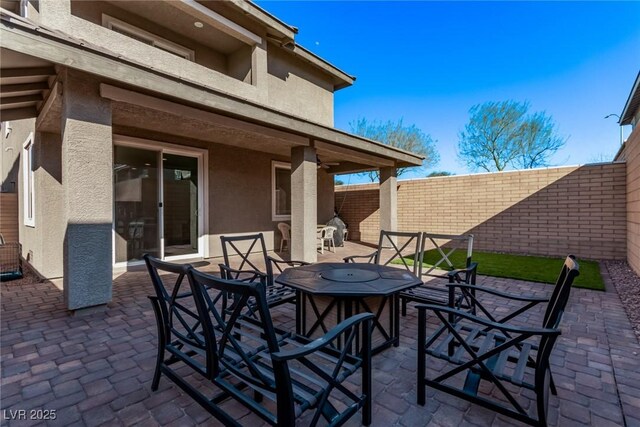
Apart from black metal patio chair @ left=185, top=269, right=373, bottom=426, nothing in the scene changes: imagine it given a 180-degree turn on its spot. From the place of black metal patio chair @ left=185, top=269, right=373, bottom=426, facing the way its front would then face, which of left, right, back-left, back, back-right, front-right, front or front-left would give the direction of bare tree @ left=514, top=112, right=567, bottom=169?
back

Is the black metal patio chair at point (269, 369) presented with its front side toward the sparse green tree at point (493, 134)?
yes

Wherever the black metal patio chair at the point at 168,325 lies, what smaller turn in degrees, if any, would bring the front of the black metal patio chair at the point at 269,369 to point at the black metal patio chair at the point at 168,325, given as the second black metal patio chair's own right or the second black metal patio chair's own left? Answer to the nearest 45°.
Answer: approximately 90° to the second black metal patio chair's own left

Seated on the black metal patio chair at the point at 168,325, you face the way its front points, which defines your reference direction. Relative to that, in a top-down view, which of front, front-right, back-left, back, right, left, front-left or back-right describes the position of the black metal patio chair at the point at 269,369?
right

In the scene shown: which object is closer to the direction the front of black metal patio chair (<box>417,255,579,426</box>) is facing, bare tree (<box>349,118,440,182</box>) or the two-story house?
the two-story house

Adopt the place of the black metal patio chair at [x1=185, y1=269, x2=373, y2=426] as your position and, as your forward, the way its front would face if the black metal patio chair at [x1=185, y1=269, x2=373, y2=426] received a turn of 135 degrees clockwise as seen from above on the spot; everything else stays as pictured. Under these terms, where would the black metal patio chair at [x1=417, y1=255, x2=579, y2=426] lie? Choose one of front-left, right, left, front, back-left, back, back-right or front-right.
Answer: left

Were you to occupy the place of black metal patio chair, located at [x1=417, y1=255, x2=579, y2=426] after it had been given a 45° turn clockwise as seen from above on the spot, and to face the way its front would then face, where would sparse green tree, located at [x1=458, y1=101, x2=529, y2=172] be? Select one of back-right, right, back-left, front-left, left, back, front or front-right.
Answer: front-right

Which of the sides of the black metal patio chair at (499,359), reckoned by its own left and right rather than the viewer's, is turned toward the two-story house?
front

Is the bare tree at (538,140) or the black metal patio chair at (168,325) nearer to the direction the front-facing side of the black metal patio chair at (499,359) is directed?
the black metal patio chair

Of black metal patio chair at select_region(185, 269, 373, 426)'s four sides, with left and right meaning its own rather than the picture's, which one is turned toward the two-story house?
left

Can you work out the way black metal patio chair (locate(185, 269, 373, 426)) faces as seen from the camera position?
facing away from the viewer and to the right of the viewer

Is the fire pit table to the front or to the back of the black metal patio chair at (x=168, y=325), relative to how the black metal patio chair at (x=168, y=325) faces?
to the front

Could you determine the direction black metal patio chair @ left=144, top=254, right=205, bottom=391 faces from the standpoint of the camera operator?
facing away from the viewer and to the right of the viewer

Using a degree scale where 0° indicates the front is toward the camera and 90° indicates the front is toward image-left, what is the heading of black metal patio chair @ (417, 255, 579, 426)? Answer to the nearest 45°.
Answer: approximately 90°

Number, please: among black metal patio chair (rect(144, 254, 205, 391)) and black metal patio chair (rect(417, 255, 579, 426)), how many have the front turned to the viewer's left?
1
